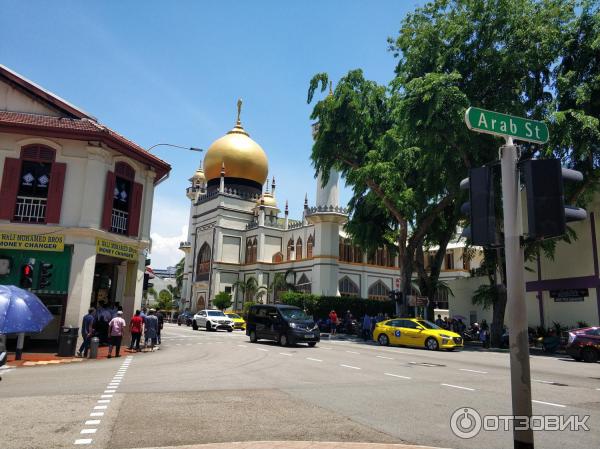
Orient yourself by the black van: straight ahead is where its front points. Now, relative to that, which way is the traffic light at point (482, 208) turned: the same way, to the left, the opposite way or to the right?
the opposite way

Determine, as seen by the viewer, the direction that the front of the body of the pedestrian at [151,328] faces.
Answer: away from the camera

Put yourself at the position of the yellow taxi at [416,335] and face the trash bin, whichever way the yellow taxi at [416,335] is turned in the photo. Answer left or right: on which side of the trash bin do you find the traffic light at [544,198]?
left

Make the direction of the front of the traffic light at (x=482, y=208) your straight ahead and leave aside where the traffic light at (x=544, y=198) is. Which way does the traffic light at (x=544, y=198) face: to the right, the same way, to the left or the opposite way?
to the right

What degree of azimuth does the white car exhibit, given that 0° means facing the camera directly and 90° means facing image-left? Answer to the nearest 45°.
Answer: approximately 315°
